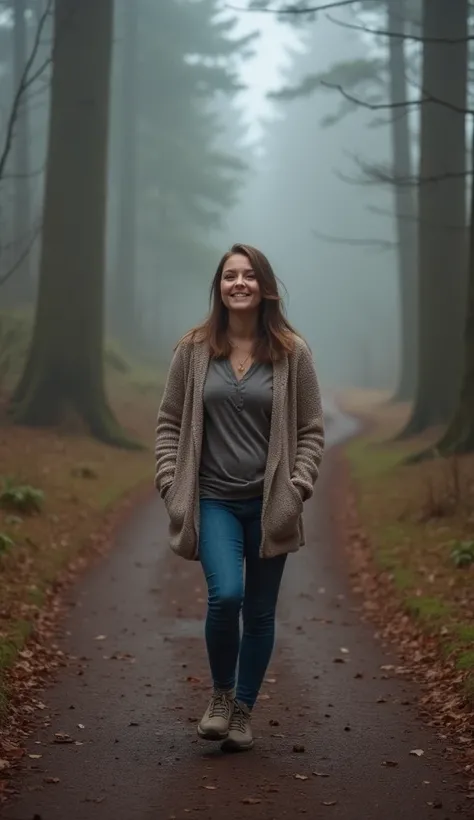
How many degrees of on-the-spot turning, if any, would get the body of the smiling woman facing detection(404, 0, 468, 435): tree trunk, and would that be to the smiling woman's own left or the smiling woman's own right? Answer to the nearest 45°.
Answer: approximately 180°

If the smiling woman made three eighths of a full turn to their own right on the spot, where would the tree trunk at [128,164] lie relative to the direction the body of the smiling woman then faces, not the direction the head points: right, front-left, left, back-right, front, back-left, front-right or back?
front-right

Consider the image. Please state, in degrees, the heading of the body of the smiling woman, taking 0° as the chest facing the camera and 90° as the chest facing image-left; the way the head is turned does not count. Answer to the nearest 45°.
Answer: approximately 0°

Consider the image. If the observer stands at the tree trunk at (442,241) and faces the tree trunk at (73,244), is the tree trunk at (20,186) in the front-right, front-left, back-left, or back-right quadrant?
front-right

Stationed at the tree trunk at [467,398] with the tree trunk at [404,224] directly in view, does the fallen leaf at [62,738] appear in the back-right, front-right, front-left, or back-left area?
back-left

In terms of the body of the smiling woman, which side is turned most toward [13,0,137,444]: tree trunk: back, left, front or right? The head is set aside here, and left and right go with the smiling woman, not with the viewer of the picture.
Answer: back

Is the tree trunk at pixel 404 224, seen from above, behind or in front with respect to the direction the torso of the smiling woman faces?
behind

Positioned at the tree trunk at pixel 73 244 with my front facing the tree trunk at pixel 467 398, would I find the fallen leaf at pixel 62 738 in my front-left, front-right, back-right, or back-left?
front-right

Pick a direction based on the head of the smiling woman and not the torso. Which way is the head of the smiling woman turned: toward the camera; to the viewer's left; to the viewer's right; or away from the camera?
toward the camera

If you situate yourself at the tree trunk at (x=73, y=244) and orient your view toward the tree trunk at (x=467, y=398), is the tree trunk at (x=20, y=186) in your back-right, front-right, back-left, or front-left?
back-left
